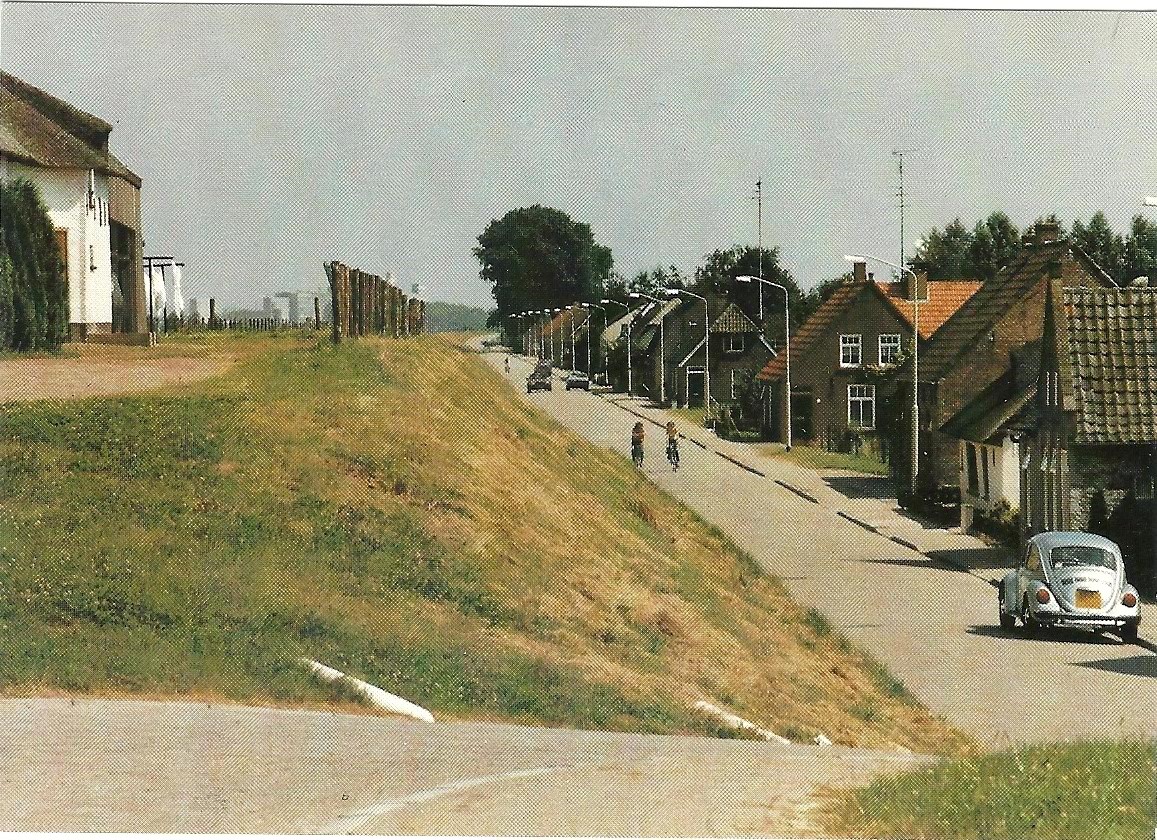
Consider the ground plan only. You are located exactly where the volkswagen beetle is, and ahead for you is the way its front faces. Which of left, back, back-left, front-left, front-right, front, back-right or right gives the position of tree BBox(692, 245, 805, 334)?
front

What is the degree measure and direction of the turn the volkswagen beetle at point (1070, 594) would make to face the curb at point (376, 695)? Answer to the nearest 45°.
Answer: approximately 90° to its left

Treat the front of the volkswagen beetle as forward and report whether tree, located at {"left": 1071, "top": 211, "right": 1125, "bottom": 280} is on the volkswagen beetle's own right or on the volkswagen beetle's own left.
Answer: on the volkswagen beetle's own right

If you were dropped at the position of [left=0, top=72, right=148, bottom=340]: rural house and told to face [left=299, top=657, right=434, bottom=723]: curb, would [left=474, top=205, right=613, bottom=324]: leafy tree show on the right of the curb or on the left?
left

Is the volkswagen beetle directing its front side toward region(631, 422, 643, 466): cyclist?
yes

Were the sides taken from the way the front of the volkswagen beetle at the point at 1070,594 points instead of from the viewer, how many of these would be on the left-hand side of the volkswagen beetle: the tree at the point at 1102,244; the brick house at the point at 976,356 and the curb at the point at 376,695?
1

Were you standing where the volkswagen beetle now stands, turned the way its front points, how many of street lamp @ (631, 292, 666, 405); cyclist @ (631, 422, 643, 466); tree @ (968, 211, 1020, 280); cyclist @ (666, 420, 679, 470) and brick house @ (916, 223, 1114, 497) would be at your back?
0

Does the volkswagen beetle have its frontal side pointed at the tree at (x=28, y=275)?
no

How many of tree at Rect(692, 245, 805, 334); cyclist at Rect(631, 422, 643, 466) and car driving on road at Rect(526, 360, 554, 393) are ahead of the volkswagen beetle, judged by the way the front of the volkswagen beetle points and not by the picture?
3

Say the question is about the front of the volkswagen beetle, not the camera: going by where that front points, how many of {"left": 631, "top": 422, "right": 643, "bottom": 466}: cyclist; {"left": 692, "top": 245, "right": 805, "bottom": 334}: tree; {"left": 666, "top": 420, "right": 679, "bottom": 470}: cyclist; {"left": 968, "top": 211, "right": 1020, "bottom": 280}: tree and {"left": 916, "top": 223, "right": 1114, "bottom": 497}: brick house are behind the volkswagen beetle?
0

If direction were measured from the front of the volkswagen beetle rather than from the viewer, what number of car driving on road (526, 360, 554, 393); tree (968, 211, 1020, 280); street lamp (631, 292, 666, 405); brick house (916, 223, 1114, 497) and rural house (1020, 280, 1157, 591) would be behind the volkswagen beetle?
0

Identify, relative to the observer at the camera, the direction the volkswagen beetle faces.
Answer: facing away from the viewer and to the left of the viewer

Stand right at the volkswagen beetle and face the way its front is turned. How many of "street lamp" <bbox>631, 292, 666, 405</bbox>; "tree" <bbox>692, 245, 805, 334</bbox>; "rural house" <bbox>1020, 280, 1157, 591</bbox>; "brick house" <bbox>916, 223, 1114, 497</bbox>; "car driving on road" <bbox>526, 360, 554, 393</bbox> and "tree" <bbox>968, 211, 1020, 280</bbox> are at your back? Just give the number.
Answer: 0

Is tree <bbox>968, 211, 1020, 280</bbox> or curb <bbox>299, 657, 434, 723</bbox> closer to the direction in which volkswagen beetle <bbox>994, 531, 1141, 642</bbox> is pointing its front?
the tree

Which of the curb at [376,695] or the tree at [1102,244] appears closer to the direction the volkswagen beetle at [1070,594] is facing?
the tree

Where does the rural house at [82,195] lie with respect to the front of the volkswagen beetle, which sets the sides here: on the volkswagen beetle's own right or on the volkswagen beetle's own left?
on the volkswagen beetle's own left

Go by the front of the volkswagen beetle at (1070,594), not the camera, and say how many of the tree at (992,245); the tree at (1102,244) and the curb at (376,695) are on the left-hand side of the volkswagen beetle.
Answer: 1
